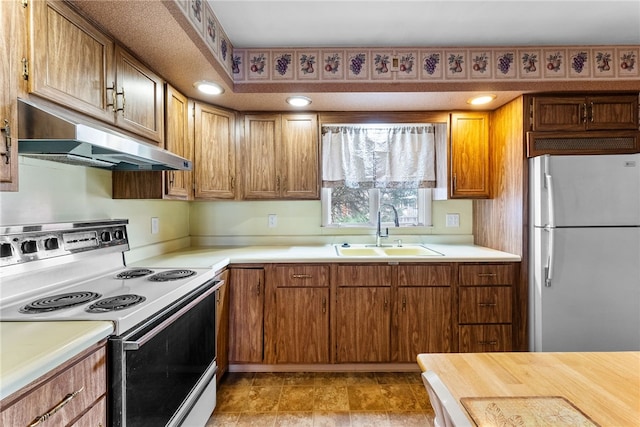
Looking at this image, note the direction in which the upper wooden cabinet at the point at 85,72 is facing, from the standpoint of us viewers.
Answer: facing the viewer and to the right of the viewer

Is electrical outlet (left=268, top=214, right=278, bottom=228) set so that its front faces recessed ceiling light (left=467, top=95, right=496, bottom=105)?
no

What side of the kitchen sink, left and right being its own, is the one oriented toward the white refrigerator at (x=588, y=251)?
left

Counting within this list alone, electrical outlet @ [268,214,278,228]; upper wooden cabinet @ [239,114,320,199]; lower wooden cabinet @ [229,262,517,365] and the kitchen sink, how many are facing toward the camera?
4

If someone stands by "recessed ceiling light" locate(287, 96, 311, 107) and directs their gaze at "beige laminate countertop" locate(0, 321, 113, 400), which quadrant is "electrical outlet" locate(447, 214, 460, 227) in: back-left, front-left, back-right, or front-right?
back-left

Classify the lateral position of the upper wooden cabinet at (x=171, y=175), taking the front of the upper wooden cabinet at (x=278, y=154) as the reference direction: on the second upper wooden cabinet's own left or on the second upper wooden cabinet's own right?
on the second upper wooden cabinet's own right

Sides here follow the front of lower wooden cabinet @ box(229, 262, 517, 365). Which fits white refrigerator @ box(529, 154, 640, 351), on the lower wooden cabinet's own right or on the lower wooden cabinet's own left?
on the lower wooden cabinet's own left

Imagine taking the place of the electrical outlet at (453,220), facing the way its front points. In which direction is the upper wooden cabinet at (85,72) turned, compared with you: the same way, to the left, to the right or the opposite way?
to the left

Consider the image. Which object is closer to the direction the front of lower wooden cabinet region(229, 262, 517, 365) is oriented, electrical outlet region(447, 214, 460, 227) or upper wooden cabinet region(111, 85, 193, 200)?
the upper wooden cabinet

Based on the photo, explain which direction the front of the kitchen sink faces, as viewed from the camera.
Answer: facing the viewer

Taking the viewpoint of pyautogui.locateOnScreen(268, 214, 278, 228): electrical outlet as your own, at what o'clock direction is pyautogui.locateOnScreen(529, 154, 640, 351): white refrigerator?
The white refrigerator is roughly at 10 o'clock from the electrical outlet.

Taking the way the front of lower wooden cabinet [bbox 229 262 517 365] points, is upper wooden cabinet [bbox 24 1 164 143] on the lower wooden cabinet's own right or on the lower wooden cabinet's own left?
on the lower wooden cabinet's own right

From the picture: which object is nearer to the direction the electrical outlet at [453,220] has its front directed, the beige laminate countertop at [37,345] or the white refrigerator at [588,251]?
the beige laminate countertop

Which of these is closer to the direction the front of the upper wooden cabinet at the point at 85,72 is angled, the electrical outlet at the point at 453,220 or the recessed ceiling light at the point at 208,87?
the electrical outlet

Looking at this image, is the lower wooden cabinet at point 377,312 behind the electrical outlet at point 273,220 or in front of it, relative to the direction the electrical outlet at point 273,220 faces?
in front

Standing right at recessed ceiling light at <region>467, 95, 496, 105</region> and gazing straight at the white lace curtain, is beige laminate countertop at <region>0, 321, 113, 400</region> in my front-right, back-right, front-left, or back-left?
front-left

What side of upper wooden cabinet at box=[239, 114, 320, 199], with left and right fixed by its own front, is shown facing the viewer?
front

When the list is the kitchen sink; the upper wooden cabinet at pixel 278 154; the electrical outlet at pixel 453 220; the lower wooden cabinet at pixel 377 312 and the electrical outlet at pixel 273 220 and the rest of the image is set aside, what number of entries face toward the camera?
5
